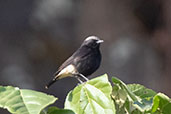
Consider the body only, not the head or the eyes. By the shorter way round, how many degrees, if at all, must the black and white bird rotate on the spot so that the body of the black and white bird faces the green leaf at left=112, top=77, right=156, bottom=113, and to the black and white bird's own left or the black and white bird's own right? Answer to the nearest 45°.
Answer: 0° — it already faces it

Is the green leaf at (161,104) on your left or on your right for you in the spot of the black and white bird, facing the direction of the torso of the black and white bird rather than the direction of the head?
on your right

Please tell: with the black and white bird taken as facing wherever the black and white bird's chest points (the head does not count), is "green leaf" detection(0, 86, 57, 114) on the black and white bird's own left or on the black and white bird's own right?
on the black and white bird's own right

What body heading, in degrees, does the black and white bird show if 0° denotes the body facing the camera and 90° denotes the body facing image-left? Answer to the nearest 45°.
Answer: approximately 270°
